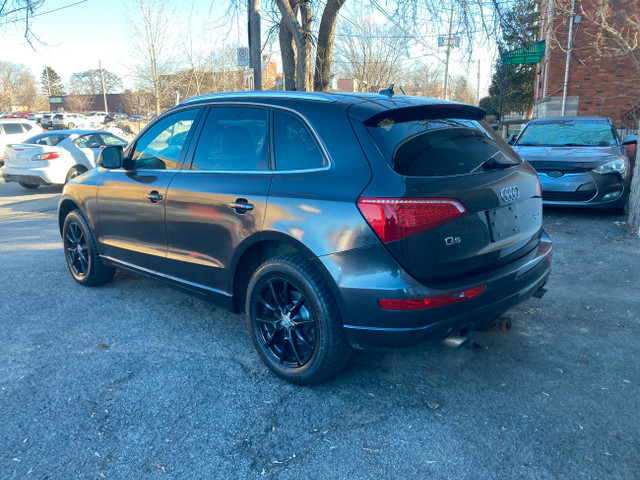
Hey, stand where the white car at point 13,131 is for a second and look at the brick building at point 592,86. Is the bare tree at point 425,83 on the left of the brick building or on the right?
left

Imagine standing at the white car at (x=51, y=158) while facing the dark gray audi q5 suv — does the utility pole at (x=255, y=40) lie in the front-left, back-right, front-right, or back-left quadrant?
front-left

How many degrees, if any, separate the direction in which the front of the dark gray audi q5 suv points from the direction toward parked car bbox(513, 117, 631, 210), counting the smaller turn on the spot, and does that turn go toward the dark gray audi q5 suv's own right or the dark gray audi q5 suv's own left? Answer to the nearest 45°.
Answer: approximately 90° to the dark gray audi q5 suv's own right

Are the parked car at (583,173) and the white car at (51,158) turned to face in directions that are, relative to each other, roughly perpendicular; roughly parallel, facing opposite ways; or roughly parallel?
roughly parallel, facing opposite ways

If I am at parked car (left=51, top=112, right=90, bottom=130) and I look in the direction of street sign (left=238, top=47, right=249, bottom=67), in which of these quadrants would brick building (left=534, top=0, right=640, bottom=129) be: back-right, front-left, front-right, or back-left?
front-left

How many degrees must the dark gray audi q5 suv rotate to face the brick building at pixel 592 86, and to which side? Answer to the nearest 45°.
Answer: approximately 90° to its right

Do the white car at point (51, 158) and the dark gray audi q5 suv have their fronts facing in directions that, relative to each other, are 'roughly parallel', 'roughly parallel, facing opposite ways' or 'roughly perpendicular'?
roughly perpendicular

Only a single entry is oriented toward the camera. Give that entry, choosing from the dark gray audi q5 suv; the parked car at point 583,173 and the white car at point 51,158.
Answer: the parked car

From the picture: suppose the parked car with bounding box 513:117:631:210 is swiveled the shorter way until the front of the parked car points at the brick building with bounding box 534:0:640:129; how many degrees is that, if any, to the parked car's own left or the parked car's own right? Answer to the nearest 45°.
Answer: approximately 180°

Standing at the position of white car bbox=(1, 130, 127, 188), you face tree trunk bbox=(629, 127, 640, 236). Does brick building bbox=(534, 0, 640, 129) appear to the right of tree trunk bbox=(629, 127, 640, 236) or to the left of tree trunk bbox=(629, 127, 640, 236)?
left

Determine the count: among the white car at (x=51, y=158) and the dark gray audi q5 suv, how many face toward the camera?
0

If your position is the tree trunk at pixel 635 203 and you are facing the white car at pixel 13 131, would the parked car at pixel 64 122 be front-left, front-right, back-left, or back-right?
front-right

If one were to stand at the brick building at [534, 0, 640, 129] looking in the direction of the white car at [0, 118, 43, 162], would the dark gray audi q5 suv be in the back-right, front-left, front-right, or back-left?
front-left

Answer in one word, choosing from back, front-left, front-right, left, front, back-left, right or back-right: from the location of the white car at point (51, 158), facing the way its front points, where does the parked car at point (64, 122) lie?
front-left

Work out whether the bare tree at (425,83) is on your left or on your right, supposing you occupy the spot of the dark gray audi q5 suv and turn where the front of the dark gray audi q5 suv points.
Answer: on your right

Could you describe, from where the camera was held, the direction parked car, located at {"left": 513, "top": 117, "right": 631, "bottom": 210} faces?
facing the viewer

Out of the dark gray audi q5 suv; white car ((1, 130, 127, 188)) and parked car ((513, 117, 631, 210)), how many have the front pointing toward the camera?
1
